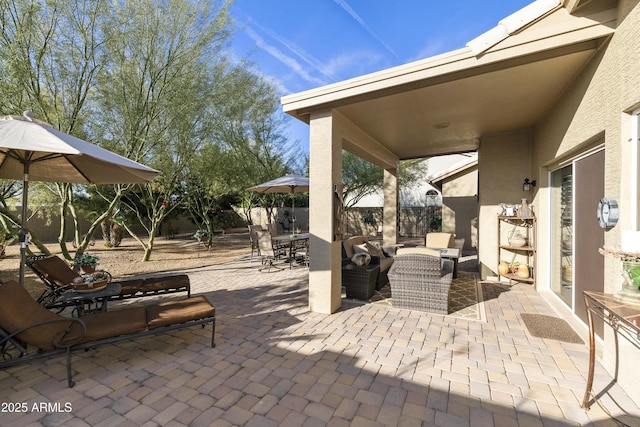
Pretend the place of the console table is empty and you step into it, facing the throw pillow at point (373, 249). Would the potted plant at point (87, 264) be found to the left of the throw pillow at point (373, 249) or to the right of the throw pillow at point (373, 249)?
left

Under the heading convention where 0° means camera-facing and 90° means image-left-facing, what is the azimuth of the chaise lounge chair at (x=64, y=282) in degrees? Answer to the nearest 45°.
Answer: approximately 270°

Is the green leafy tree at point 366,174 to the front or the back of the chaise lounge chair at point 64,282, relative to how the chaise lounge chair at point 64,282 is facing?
to the front

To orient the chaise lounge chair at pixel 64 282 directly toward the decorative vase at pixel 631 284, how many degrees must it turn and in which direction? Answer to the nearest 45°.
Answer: approximately 45° to its right

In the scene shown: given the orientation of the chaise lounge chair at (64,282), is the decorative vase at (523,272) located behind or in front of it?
in front

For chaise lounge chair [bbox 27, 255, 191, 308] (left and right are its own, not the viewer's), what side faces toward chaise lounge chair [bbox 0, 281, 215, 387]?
right
